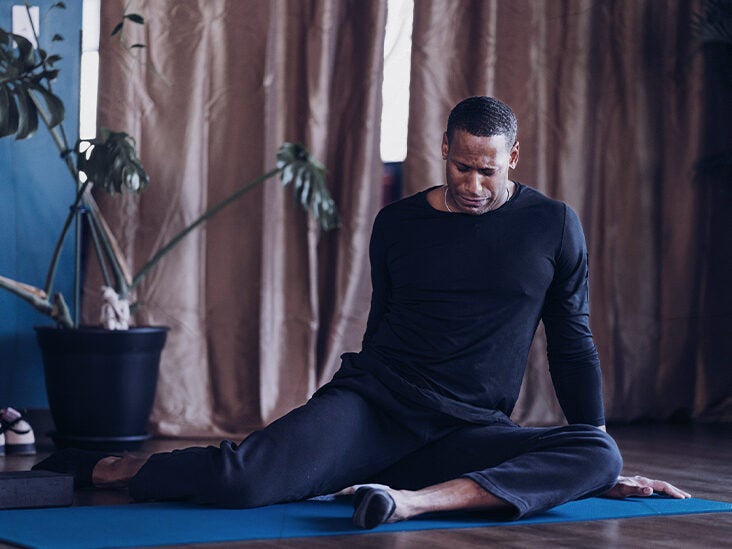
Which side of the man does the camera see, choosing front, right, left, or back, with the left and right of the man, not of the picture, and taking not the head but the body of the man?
front

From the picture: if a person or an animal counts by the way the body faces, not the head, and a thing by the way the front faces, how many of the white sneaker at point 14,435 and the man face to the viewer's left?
0

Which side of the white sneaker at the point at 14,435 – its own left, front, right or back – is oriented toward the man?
left

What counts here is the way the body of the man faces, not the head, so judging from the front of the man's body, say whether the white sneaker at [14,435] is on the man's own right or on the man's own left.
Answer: on the man's own right

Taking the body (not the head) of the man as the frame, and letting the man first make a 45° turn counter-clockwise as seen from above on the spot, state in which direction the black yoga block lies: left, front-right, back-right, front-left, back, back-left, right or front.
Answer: back-right

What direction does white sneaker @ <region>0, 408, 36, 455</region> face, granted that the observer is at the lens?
facing the viewer and to the right of the viewer

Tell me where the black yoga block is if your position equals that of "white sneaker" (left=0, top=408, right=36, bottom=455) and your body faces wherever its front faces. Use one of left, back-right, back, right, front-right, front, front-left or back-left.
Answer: front-right
